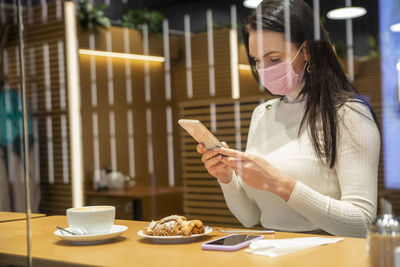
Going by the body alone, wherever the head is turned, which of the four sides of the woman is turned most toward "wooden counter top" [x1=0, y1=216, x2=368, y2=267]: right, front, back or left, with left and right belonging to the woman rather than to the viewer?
front

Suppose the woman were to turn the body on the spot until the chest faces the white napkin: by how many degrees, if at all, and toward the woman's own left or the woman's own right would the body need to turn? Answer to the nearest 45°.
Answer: approximately 45° to the woman's own left

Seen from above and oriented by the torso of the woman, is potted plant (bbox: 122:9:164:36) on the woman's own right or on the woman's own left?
on the woman's own right

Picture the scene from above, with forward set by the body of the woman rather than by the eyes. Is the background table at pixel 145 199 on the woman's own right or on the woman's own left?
on the woman's own right

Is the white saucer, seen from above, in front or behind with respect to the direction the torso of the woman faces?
in front

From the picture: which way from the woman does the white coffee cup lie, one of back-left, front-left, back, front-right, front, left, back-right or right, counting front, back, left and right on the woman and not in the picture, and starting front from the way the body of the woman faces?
front

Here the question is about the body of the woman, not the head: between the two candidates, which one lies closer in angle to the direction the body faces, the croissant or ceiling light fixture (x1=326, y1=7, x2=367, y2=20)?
the croissant

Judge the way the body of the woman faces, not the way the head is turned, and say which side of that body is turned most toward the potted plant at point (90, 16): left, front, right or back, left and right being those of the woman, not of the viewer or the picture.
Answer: right

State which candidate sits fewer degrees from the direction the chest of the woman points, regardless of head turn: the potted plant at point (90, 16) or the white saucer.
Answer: the white saucer

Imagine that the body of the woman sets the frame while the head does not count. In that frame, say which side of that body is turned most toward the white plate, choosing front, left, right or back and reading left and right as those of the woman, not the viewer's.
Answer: front
